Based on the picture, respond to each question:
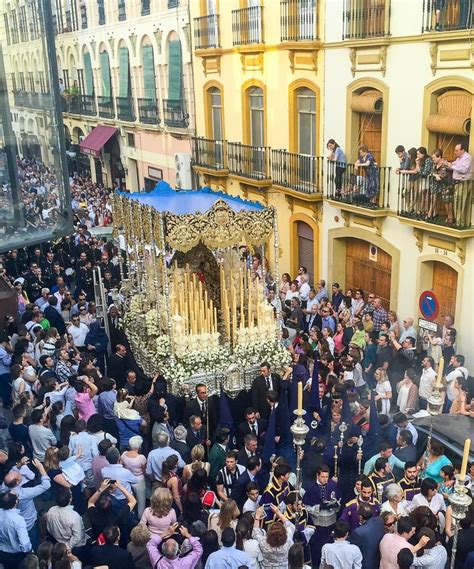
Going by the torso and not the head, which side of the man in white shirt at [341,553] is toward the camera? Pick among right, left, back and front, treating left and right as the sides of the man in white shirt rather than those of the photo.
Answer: back

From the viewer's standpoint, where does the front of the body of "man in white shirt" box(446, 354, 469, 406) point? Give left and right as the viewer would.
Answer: facing to the left of the viewer

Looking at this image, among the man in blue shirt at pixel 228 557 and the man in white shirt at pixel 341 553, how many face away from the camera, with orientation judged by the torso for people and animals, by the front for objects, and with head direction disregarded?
2

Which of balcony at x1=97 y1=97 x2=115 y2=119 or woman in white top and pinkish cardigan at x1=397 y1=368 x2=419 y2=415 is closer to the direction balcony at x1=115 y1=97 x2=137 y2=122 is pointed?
the woman in white top and pinkish cardigan

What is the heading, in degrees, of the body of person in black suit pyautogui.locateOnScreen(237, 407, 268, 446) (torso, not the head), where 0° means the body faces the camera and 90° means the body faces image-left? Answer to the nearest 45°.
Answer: approximately 0°

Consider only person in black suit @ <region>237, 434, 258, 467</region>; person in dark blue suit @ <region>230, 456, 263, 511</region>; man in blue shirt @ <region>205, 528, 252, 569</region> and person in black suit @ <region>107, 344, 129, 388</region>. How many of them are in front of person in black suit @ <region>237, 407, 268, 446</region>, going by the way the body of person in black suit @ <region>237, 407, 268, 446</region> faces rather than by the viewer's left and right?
3

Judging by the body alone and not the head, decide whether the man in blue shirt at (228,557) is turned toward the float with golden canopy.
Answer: yes

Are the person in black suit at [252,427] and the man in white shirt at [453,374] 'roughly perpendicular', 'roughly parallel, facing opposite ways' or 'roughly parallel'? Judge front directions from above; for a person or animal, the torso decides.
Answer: roughly perpendicular

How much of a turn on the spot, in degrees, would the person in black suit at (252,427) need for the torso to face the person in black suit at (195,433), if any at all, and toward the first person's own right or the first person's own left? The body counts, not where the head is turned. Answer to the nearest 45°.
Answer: approximately 45° to the first person's own right

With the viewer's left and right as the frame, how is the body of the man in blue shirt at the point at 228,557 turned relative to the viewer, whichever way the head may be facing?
facing away from the viewer

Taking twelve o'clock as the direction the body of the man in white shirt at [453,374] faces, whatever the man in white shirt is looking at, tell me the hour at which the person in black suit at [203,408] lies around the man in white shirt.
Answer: The person in black suit is roughly at 11 o'clock from the man in white shirt.
